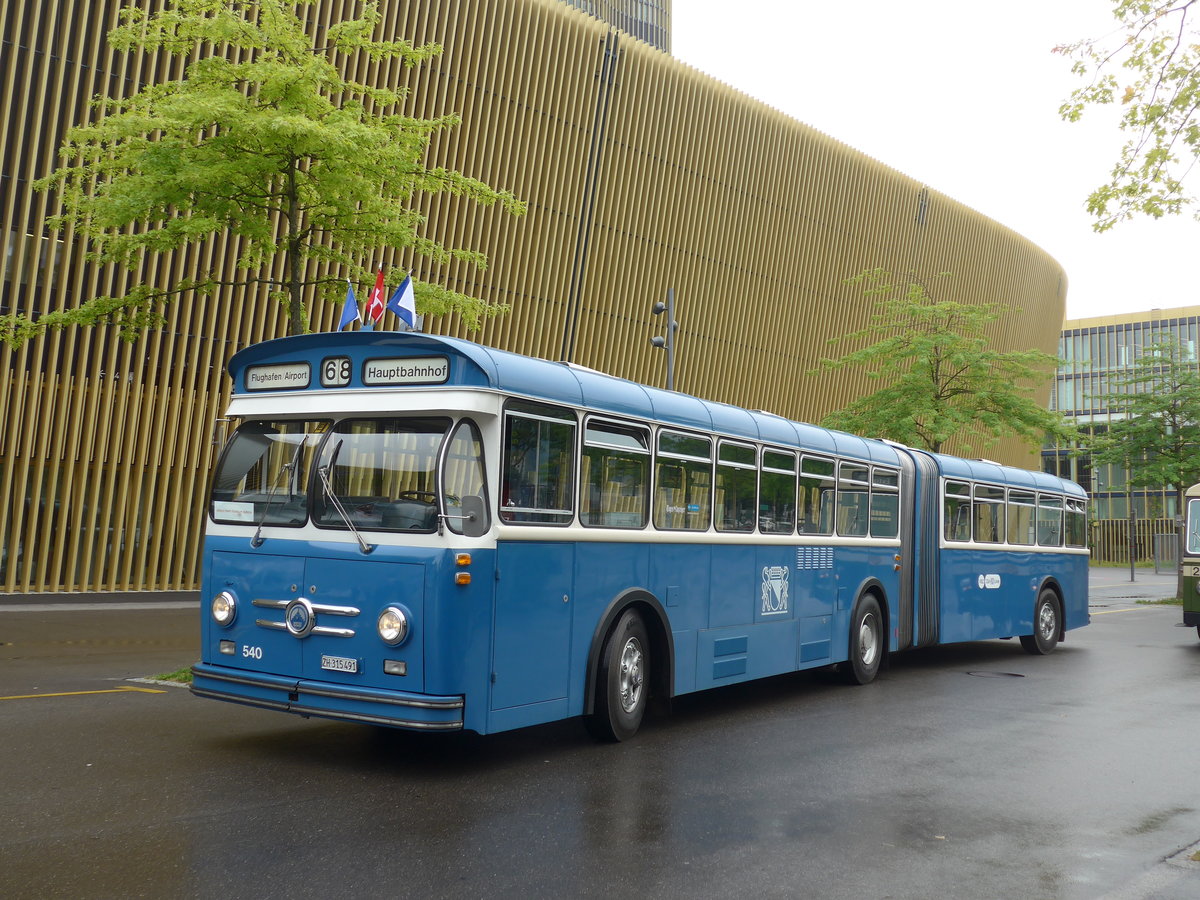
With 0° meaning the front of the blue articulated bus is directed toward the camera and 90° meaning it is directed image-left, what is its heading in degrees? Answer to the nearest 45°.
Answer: approximately 45°

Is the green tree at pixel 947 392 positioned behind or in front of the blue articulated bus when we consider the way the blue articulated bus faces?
behind

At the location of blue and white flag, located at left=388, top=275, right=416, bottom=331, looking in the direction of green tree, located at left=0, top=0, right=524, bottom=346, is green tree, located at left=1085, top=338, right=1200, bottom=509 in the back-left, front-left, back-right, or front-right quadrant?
front-right

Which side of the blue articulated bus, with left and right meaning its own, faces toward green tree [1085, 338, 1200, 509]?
back
